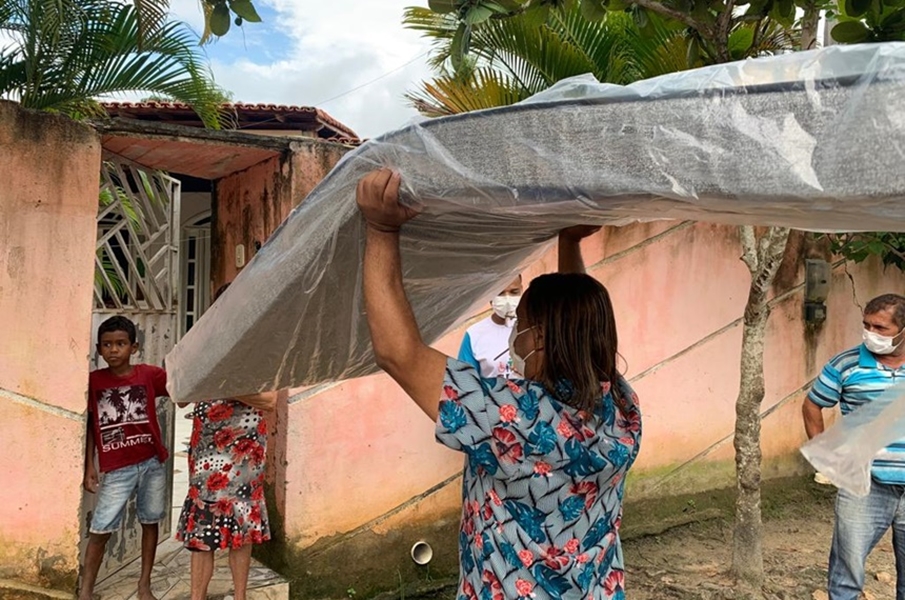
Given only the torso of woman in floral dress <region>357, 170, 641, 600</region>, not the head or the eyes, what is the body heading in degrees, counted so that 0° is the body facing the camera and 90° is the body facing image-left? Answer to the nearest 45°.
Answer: approximately 135°

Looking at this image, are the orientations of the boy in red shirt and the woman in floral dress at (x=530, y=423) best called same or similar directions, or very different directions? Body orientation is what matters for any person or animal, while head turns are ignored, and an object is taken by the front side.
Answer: very different directions

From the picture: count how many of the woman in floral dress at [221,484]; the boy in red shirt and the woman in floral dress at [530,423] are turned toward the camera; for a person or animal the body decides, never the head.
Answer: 2

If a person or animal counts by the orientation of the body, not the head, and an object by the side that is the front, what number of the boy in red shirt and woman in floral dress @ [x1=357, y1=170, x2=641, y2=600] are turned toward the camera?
1

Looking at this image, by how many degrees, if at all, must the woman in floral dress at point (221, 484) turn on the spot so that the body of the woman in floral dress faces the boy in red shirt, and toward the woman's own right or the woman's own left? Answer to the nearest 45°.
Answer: approximately 135° to the woman's own right

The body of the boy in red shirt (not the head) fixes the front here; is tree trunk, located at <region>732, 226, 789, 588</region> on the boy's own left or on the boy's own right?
on the boy's own left

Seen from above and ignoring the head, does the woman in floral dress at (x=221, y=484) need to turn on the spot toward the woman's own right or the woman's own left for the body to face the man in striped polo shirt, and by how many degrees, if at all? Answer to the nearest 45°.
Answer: approximately 90° to the woman's own left

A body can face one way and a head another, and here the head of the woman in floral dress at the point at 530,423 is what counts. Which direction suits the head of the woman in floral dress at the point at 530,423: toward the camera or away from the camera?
away from the camera
